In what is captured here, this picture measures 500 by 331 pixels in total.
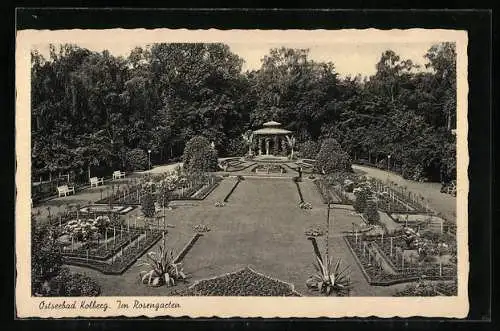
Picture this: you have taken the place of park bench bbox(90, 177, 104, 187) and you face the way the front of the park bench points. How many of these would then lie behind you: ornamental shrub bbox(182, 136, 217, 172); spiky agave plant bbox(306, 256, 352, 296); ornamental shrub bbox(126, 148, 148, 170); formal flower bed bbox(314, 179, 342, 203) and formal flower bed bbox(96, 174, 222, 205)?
0

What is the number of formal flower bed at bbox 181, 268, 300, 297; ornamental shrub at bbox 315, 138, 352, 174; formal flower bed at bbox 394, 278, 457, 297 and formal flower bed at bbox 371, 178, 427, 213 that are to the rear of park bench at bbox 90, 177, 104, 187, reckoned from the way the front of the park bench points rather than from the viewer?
0

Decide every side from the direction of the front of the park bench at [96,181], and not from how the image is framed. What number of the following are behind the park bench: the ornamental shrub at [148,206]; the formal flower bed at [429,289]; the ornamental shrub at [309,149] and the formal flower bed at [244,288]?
0

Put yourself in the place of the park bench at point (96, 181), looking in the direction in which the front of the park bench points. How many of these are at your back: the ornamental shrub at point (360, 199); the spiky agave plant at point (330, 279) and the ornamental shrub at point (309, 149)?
0

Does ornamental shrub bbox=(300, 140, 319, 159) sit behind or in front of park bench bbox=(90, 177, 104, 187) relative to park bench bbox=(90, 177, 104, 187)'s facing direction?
in front

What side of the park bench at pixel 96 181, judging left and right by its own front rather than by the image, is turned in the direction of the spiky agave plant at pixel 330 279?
front

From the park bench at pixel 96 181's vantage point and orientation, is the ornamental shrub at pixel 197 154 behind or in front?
in front

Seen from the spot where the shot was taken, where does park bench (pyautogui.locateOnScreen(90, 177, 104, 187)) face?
facing the viewer and to the right of the viewer
